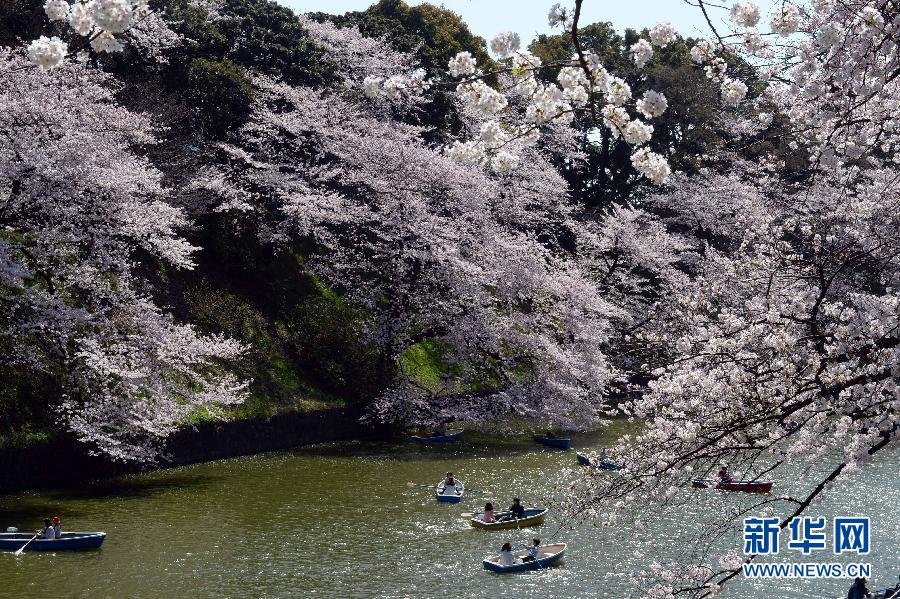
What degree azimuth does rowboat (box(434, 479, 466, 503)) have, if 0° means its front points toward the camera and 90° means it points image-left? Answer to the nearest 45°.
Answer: approximately 180°

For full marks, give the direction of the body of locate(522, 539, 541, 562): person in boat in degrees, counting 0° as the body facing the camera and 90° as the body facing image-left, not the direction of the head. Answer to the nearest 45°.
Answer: approximately 90°

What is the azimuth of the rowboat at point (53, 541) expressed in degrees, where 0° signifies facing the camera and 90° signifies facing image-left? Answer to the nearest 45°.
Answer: approximately 270°

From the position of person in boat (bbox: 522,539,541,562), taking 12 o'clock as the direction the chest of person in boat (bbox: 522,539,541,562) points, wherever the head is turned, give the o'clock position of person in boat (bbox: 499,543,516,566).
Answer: person in boat (bbox: 499,543,516,566) is roughly at 11 o'clock from person in boat (bbox: 522,539,541,562).

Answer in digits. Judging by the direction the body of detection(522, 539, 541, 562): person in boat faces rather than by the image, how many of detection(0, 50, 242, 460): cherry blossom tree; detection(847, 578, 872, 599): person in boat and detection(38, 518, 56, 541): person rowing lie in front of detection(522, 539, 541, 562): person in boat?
2

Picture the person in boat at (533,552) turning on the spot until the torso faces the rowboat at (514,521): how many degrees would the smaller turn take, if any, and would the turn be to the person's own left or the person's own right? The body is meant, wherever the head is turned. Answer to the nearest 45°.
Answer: approximately 90° to the person's own right
